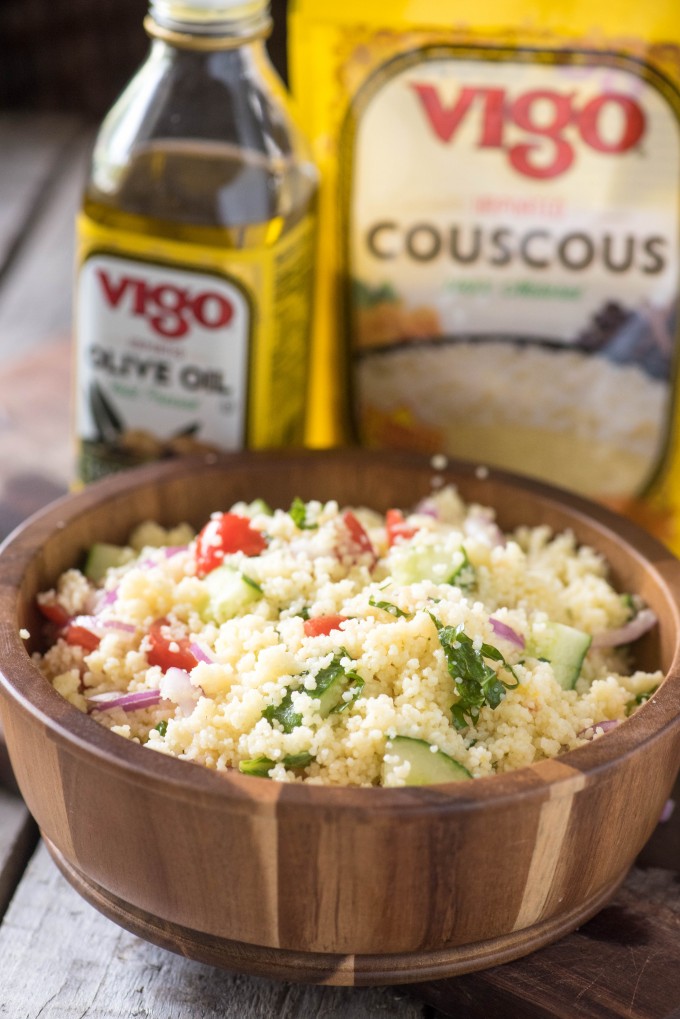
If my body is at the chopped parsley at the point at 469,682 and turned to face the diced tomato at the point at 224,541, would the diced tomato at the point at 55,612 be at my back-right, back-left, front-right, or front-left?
front-left

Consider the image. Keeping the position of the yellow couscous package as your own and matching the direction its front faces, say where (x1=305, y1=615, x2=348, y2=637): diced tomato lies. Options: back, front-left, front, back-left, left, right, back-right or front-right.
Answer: front

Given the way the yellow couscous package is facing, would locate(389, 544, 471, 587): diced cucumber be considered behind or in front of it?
in front

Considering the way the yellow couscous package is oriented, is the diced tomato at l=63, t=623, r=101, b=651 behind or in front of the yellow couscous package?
in front

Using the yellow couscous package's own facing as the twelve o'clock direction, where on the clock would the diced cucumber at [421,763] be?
The diced cucumber is roughly at 12 o'clock from the yellow couscous package.

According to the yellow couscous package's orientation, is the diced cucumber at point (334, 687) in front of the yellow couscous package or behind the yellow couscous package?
in front

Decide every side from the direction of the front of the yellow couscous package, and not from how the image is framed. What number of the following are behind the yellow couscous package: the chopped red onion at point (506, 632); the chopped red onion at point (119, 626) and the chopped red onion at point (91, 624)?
0

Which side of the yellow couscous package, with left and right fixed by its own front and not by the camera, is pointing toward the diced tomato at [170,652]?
front

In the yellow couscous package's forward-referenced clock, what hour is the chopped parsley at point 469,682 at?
The chopped parsley is roughly at 12 o'clock from the yellow couscous package.

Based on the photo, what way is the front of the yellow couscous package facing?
toward the camera

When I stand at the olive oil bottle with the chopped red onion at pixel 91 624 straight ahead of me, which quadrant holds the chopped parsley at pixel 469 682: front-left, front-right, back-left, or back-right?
front-left

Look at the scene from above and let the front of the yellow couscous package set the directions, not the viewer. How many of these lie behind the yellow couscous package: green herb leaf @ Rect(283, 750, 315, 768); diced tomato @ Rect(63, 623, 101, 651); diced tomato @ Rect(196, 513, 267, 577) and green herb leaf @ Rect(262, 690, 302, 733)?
0

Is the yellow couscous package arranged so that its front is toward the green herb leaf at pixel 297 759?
yes

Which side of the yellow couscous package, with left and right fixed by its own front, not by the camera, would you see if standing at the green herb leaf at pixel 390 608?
front
